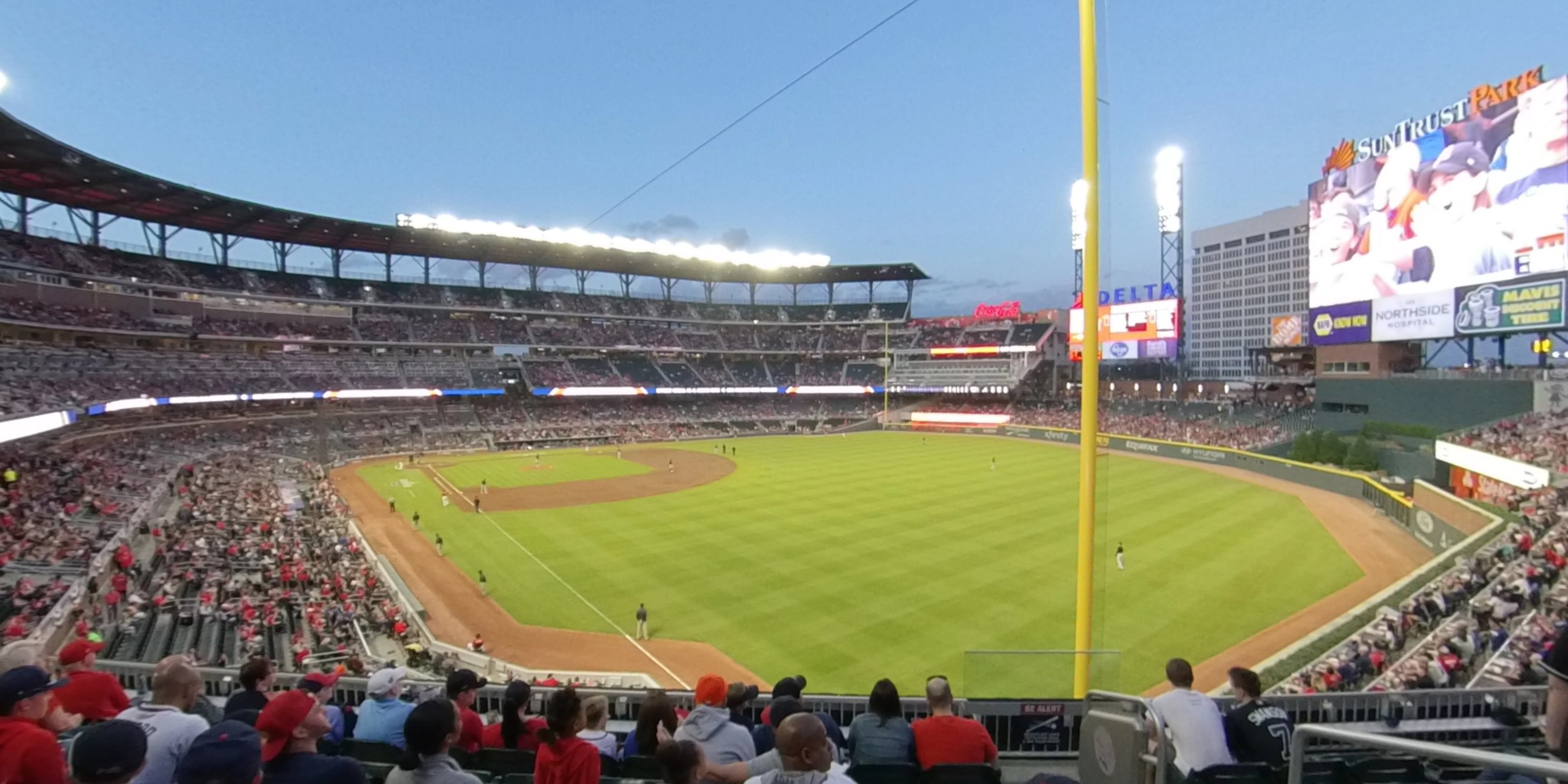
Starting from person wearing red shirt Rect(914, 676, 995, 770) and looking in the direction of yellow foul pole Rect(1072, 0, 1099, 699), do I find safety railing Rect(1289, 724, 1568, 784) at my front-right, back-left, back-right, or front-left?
back-right

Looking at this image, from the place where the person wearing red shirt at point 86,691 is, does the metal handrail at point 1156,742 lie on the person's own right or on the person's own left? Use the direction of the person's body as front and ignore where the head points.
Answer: on the person's own right

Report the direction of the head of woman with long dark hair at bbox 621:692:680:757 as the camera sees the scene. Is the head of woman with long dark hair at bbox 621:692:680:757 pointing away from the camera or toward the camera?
away from the camera

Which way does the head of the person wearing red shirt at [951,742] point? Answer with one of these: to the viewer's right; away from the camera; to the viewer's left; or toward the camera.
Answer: away from the camera

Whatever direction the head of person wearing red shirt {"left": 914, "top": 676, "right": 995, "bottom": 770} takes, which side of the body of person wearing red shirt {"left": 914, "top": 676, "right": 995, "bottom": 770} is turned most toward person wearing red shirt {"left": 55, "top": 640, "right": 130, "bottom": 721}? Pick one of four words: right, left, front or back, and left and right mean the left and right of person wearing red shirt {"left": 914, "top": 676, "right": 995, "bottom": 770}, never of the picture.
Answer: left

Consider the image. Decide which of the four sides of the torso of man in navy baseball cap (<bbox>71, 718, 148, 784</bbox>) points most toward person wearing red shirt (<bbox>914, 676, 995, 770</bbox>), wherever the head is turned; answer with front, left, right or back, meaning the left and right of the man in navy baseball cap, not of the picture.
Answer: right

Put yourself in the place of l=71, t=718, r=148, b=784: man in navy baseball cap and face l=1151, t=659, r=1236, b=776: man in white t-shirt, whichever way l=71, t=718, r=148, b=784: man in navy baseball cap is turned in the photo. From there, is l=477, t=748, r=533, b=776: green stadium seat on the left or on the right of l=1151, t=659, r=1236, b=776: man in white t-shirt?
left

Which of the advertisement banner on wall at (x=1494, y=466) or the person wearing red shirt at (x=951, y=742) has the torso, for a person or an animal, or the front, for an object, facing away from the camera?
the person wearing red shirt

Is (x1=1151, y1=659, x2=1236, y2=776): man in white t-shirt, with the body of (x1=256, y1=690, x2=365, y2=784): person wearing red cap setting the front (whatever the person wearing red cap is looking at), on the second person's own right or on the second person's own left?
on the second person's own right

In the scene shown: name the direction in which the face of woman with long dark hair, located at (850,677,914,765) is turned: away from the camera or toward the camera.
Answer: away from the camera

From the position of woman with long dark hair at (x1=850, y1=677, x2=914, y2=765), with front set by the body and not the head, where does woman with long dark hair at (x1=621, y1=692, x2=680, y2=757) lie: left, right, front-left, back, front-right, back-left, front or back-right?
left

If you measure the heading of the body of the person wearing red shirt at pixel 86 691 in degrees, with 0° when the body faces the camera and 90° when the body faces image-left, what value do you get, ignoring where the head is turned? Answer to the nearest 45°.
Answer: approximately 225°

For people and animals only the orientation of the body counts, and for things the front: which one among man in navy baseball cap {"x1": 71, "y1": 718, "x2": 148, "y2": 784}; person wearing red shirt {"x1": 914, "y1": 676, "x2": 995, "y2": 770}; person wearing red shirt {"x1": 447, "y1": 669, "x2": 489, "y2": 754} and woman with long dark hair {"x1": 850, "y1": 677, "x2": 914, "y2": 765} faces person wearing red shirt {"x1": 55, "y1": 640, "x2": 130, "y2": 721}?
the man in navy baseball cap

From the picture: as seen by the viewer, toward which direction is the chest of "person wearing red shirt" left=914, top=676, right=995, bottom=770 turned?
away from the camera

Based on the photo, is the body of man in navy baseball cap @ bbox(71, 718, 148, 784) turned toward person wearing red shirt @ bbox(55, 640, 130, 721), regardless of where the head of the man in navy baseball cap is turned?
yes
